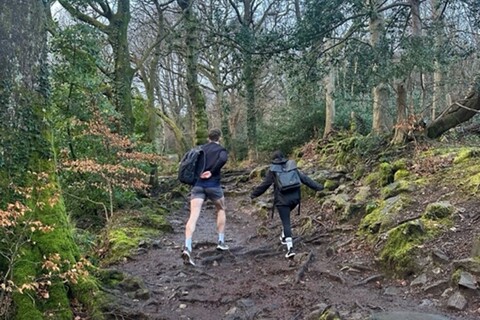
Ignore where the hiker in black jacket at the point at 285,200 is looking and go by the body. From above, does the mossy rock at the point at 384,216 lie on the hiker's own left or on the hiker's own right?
on the hiker's own right

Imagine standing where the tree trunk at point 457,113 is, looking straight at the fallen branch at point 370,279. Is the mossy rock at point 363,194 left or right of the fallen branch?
right

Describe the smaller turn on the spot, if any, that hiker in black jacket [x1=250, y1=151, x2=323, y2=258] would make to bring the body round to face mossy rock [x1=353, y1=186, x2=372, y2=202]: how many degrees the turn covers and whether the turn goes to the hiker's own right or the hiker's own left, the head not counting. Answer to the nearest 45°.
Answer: approximately 45° to the hiker's own right

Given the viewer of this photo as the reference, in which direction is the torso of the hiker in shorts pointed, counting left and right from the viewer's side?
facing away from the viewer and to the right of the viewer

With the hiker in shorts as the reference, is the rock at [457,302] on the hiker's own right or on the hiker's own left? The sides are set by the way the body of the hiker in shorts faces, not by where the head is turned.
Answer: on the hiker's own right

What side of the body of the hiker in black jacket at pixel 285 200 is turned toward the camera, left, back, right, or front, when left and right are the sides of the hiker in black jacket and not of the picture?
back

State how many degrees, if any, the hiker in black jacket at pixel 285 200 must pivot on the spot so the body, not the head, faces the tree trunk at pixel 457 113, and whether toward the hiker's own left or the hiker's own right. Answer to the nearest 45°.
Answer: approximately 45° to the hiker's own right

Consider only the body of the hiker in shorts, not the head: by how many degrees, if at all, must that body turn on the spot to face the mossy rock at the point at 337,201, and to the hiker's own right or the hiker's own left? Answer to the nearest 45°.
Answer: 0° — they already face it

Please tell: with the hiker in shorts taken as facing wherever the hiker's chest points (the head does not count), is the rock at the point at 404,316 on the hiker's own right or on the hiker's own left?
on the hiker's own right

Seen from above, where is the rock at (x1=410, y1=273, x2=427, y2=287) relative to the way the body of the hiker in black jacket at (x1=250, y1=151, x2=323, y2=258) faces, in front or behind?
behind

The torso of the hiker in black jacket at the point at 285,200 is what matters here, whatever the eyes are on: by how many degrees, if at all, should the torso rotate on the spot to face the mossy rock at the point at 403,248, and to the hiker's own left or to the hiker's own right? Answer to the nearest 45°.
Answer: approximately 135° to the hiker's own right

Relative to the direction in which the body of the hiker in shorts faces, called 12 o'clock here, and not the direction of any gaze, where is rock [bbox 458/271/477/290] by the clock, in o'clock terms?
The rock is roughly at 3 o'clock from the hiker in shorts.
